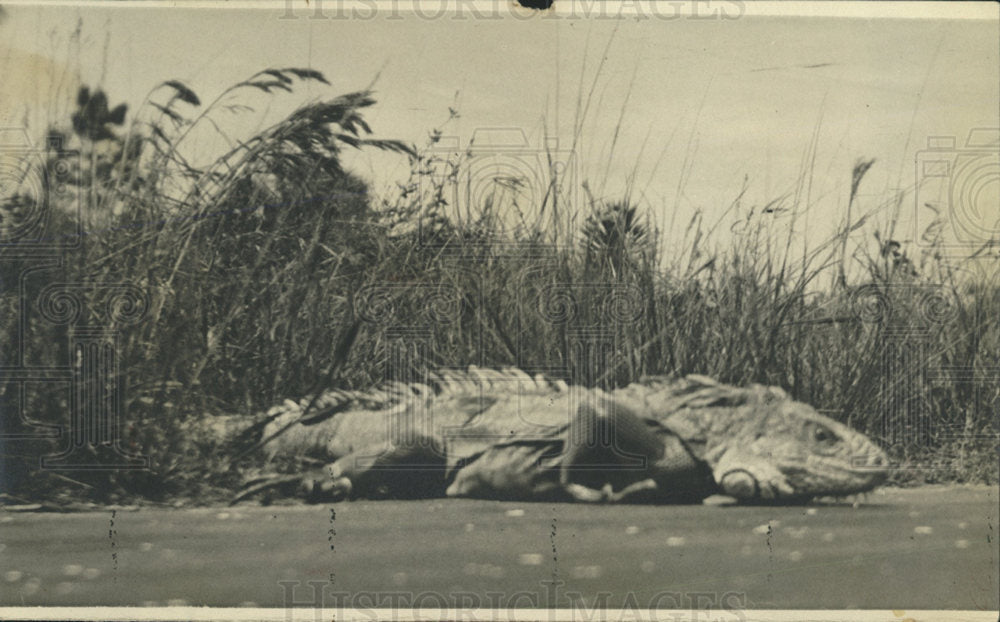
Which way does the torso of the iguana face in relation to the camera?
to the viewer's right
